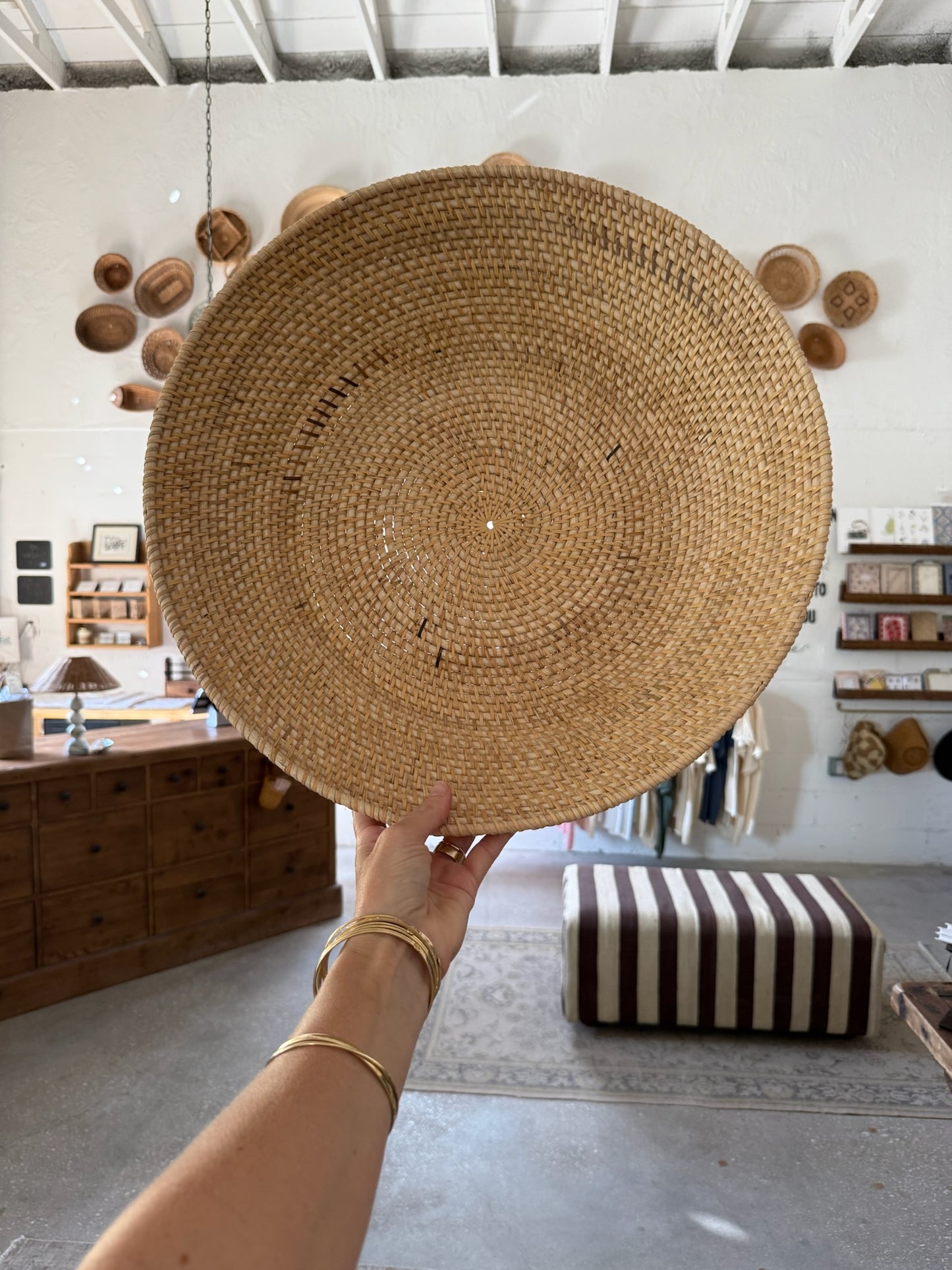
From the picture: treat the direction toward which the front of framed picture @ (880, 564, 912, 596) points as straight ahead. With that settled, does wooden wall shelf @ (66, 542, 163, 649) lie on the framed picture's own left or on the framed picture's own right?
on the framed picture's own right

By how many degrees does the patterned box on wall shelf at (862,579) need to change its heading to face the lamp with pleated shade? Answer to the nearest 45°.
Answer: approximately 45° to its right

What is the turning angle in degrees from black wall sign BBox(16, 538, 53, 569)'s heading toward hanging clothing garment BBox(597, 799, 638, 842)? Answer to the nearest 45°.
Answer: approximately 45° to its left

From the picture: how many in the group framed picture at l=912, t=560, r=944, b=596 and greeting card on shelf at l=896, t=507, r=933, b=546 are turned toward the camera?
2

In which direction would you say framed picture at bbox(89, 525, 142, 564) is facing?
toward the camera

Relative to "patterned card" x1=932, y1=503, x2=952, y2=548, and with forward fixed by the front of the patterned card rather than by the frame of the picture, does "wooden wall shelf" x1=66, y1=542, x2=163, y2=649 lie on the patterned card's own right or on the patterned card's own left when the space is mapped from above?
on the patterned card's own right

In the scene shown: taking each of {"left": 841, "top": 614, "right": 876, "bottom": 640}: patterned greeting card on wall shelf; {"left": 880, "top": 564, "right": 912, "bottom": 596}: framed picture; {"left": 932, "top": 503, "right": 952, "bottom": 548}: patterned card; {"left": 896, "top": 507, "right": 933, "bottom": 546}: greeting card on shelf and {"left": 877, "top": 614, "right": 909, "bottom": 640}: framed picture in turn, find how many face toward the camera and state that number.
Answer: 5

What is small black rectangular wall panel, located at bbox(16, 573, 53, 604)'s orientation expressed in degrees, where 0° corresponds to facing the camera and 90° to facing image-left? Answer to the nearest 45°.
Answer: approximately 0°

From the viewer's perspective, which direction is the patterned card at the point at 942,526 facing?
toward the camera

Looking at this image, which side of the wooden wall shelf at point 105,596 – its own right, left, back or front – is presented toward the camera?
front
